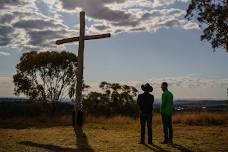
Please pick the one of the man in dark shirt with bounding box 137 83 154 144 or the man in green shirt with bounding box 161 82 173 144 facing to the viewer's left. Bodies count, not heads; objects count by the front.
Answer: the man in green shirt

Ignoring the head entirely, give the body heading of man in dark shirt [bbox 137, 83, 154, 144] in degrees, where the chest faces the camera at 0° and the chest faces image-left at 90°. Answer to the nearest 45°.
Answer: approximately 180°

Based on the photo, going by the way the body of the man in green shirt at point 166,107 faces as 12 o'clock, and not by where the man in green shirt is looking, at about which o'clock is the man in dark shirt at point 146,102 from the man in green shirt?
The man in dark shirt is roughly at 11 o'clock from the man in green shirt.

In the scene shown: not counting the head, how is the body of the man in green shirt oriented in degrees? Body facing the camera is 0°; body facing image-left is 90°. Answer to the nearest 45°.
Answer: approximately 90°

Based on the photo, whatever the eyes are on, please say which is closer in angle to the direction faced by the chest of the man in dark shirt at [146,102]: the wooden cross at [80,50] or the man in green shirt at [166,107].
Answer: the wooden cross

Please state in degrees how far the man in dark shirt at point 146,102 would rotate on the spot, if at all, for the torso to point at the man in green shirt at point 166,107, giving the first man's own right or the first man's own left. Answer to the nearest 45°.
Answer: approximately 45° to the first man's own right

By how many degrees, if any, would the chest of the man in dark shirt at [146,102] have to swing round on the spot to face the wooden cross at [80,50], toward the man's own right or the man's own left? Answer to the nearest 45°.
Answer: approximately 45° to the man's own left
